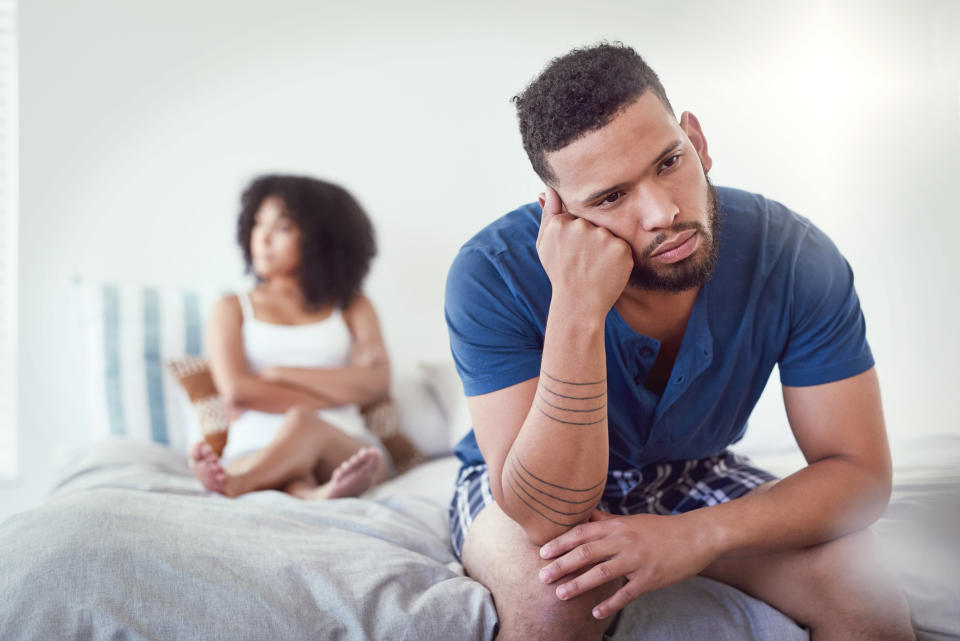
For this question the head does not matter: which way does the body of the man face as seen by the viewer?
toward the camera

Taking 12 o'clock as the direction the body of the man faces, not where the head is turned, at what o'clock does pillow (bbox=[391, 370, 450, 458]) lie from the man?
The pillow is roughly at 5 o'clock from the man.

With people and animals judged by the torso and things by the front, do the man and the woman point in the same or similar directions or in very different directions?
same or similar directions

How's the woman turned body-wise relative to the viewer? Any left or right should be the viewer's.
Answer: facing the viewer

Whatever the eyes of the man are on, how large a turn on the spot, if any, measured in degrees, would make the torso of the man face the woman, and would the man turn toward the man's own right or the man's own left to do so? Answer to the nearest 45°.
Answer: approximately 135° to the man's own right

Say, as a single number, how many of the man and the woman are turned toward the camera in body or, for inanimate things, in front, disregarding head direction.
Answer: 2

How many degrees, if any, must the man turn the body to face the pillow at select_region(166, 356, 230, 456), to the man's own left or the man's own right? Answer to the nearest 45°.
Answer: approximately 135° to the man's own right
